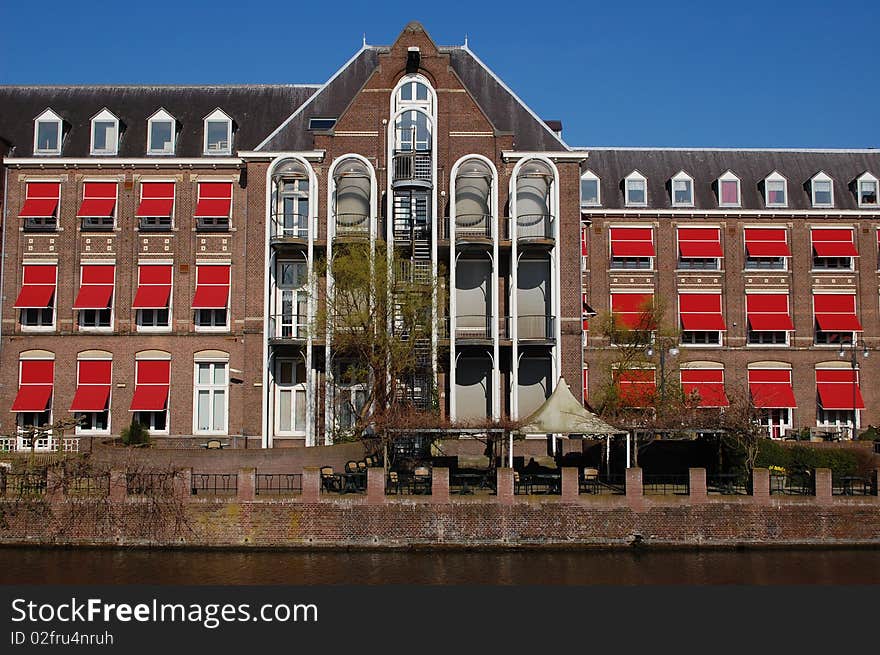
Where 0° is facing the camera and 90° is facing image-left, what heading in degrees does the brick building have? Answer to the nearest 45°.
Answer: approximately 0°
